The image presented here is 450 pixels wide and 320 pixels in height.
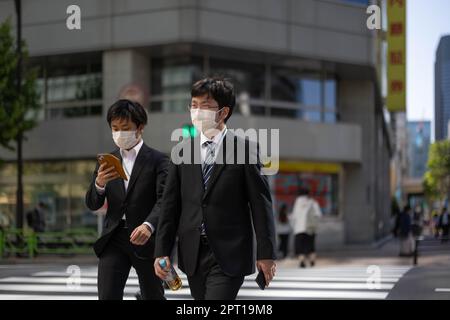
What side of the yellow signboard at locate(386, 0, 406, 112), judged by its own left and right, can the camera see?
front

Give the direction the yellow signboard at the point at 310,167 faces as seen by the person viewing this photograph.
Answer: facing the viewer

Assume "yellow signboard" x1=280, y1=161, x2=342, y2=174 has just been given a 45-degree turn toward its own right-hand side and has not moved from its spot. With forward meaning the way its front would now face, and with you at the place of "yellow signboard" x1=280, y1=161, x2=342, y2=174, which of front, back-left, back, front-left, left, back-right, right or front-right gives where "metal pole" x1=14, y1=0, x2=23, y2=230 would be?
front

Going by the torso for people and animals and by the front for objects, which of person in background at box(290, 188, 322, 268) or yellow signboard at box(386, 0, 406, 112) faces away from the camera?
the person in background

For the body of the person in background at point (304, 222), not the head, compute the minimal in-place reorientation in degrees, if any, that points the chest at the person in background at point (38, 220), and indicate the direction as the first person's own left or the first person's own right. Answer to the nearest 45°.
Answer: approximately 45° to the first person's own left

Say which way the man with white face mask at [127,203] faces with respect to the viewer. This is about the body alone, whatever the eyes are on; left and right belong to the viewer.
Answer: facing the viewer and to the left of the viewer

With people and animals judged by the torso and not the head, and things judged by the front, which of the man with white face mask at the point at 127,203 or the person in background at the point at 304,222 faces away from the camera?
the person in background

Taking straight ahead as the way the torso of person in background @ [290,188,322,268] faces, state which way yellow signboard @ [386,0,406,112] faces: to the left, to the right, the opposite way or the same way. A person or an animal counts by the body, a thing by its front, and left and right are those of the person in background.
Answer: the opposite way

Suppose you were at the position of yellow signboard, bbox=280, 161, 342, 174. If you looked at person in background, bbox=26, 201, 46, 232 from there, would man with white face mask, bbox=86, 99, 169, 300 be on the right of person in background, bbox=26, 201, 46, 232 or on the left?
left

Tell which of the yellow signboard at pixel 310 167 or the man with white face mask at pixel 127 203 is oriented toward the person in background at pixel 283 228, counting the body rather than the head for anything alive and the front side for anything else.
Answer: the yellow signboard

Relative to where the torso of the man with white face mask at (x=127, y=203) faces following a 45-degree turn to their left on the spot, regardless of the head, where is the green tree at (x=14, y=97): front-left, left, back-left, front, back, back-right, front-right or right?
back

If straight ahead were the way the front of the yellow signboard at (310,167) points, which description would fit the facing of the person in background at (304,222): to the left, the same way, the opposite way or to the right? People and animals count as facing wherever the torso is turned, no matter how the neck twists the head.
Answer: the opposite way

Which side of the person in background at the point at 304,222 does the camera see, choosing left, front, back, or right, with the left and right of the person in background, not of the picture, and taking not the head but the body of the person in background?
back

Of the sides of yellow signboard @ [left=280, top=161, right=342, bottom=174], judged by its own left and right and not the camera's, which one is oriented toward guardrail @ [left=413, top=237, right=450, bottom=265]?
front

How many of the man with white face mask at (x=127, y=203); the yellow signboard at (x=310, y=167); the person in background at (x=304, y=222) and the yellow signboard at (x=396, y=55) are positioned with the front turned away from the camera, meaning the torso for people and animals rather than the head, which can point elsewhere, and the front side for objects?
1

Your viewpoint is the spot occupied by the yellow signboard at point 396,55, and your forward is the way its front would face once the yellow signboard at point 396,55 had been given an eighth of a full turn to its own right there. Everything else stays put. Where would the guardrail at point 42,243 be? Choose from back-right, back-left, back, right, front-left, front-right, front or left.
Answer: front
